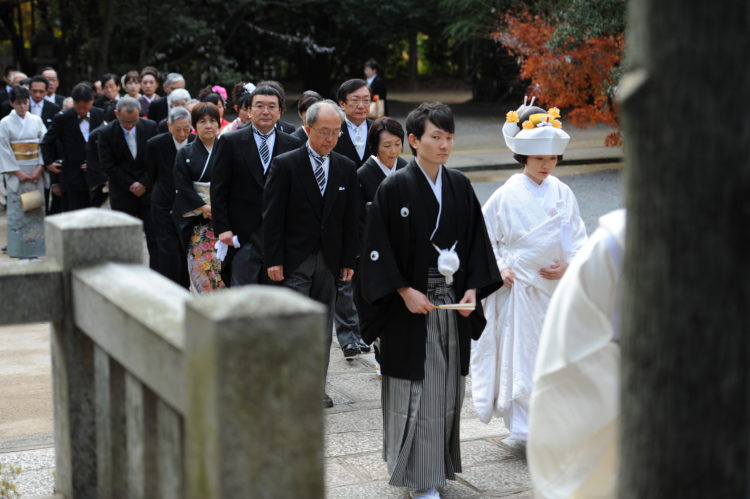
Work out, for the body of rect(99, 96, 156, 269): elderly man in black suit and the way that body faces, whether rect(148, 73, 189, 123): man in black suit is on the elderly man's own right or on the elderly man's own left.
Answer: on the elderly man's own left

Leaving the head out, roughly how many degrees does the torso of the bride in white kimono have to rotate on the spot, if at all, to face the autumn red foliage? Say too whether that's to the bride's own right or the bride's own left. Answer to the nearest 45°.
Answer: approximately 135° to the bride's own left

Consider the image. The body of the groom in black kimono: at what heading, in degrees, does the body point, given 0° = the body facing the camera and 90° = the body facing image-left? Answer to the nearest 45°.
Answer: approximately 315°

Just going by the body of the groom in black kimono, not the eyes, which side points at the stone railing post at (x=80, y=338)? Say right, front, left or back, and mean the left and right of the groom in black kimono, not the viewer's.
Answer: right

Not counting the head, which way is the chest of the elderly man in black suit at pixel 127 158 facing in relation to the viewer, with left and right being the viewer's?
facing the viewer and to the right of the viewer

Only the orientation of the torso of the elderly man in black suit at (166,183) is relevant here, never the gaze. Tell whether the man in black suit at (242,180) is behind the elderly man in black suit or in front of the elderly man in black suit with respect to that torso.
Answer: in front

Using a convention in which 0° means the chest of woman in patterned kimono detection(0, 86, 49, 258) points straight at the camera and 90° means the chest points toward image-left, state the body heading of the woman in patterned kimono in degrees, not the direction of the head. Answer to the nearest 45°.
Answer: approximately 315°
